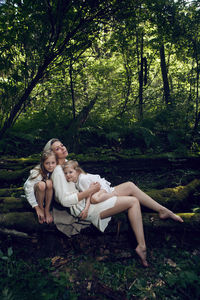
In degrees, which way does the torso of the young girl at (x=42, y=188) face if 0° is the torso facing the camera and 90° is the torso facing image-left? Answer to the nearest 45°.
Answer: approximately 315°

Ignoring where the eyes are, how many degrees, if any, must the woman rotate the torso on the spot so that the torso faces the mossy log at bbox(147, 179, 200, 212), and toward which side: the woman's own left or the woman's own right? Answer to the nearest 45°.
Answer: approximately 45° to the woman's own left
